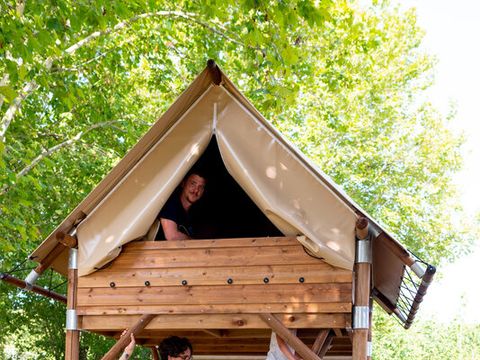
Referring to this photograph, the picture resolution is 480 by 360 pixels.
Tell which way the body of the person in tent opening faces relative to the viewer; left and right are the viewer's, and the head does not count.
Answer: facing the viewer and to the right of the viewer

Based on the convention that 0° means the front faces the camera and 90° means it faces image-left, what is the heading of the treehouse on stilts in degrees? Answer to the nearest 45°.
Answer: approximately 0°
